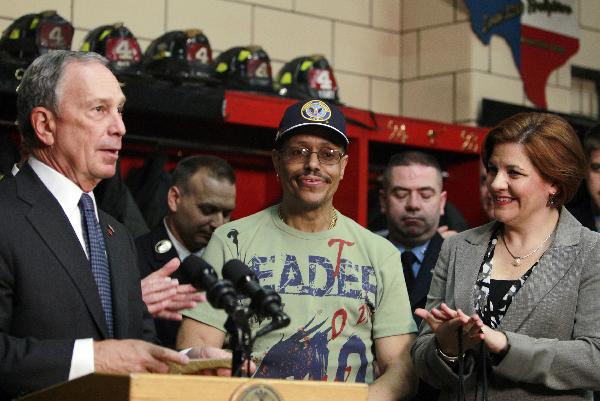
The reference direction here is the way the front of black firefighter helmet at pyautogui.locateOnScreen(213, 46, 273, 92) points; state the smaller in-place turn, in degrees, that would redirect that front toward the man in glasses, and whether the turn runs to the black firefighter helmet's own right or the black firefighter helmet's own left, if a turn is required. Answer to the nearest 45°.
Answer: approximately 45° to the black firefighter helmet's own right

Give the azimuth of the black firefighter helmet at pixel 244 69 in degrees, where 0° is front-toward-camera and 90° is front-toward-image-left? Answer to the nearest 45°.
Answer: approximately 315°

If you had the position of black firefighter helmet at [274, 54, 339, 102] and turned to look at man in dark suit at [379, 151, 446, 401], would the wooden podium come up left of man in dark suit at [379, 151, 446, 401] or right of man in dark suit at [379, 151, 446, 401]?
right

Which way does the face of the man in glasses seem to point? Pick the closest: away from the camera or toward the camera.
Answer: toward the camera

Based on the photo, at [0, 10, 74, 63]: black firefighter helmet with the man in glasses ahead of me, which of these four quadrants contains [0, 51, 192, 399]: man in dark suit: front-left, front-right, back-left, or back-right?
front-right

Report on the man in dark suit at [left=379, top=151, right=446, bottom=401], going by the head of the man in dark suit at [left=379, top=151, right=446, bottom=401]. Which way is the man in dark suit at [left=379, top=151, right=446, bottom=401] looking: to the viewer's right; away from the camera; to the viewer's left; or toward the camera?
toward the camera

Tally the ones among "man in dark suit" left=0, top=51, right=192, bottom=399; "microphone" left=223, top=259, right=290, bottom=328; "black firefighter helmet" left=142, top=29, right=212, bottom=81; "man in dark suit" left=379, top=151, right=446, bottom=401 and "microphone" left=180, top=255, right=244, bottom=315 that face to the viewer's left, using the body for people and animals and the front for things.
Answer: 2

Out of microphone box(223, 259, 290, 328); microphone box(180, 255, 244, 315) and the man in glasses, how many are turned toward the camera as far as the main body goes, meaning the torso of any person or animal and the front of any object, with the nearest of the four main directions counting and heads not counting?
1

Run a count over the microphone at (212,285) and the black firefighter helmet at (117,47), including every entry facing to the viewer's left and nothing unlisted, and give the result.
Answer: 1

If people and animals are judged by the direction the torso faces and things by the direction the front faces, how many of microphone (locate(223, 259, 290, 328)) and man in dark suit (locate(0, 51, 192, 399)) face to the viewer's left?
1

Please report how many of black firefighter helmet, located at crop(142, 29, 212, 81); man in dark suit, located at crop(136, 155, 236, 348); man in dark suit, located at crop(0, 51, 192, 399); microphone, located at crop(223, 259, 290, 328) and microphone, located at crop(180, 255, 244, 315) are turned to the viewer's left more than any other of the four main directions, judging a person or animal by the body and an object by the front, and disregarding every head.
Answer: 2

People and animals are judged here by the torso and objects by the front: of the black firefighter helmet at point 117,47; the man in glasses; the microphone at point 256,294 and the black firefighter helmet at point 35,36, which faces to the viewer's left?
the microphone

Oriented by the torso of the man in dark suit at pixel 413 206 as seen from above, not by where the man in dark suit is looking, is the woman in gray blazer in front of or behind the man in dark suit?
in front

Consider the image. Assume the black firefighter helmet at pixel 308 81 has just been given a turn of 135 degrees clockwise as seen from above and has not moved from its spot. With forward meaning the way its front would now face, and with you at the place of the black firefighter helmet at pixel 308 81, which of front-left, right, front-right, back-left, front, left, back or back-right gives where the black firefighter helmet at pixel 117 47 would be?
front-left

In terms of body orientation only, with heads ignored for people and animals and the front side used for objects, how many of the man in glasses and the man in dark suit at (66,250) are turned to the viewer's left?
0

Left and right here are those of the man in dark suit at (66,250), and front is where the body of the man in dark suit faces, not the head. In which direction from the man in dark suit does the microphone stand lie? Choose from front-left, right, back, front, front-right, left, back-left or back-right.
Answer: front

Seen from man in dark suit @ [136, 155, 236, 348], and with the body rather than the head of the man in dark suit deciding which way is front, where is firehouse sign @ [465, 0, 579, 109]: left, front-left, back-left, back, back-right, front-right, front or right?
left

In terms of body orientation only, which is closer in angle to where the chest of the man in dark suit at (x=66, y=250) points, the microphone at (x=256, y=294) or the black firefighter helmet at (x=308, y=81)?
the microphone

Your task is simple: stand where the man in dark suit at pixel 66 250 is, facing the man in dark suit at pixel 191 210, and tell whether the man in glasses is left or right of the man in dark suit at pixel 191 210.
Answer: right
